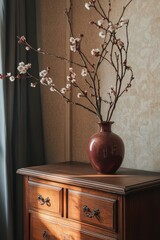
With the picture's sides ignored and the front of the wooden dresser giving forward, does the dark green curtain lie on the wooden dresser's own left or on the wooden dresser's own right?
on the wooden dresser's own right

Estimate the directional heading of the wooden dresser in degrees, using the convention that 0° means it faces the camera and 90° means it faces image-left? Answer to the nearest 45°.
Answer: approximately 45°
